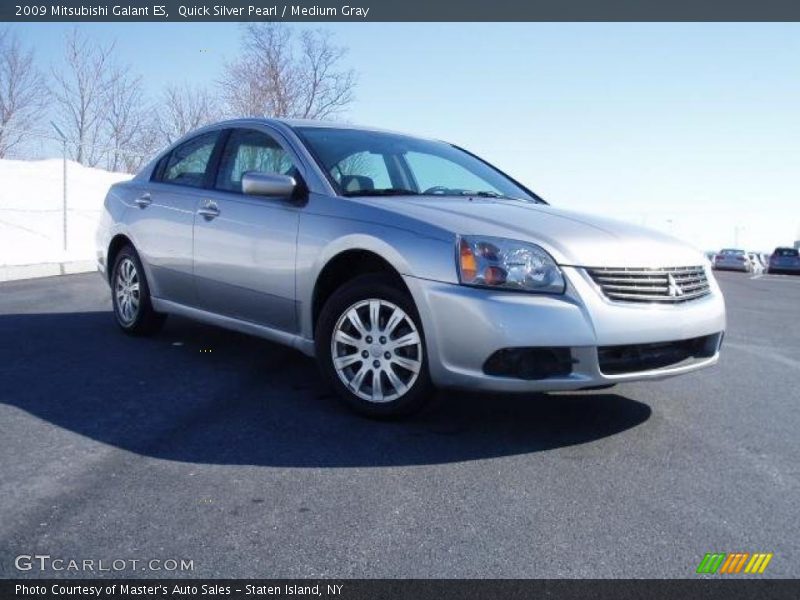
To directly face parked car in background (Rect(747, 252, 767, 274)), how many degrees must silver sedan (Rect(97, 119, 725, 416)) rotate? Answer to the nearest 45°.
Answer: approximately 90° to its left

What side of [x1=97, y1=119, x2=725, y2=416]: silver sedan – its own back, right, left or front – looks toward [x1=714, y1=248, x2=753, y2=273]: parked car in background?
left

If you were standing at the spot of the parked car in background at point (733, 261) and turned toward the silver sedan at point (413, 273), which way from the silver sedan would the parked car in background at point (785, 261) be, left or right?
left

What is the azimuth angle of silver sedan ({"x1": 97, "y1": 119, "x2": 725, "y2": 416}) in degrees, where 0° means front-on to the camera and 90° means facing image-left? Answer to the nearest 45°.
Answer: approximately 315°
